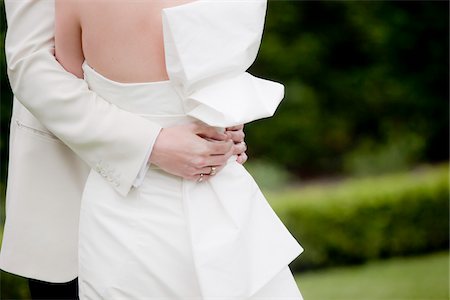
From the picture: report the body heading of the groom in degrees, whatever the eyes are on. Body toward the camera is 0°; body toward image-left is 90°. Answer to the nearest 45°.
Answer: approximately 270°

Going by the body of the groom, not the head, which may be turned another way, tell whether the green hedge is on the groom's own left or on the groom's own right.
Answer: on the groom's own left

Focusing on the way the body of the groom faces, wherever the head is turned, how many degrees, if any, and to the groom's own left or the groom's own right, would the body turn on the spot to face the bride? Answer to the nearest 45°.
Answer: approximately 45° to the groom's own right
